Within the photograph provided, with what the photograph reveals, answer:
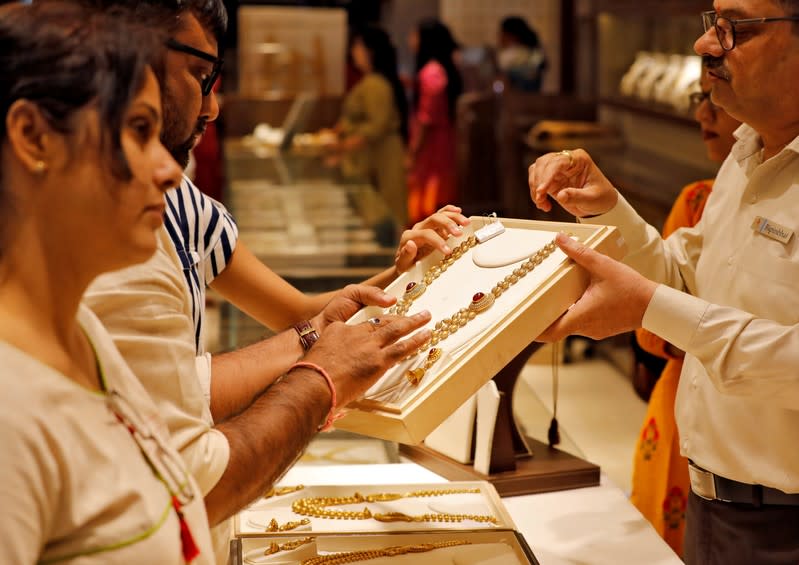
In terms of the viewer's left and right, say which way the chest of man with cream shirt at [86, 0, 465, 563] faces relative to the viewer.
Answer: facing to the right of the viewer

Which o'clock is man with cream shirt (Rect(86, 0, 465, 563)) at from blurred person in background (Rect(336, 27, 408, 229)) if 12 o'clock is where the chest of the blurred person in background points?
The man with cream shirt is roughly at 9 o'clock from the blurred person in background.

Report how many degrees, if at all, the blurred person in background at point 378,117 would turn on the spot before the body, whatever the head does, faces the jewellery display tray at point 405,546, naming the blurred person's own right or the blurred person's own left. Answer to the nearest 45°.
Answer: approximately 90° to the blurred person's own left

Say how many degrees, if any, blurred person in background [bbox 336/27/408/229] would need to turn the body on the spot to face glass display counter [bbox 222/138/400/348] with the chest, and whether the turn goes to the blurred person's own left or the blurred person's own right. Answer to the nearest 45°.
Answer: approximately 90° to the blurred person's own left

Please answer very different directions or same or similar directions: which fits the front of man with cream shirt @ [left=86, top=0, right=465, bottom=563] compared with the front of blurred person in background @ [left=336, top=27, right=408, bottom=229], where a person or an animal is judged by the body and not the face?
very different directions

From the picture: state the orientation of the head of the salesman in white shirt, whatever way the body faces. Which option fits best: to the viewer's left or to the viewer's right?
to the viewer's left

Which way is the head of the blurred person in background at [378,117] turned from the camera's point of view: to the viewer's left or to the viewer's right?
to the viewer's left

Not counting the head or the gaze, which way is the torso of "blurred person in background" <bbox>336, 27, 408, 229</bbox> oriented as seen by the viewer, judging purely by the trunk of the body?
to the viewer's left

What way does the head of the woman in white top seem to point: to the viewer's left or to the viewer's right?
to the viewer's right
